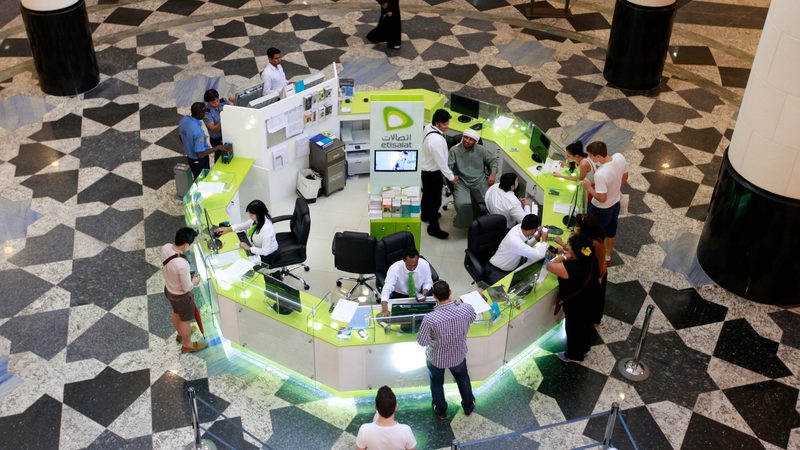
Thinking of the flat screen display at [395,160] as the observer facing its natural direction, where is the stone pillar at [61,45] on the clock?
The stone pillar is roughly at 4 o'clock from the flat screen display.

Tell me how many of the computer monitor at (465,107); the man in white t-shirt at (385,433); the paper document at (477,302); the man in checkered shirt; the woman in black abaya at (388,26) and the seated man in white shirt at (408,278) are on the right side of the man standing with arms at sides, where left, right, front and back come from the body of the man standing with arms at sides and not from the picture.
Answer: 4

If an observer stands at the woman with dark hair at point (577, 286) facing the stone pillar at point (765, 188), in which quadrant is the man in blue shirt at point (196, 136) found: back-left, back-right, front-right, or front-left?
back-left

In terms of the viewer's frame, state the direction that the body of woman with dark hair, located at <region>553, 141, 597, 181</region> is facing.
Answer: to the viewer's left

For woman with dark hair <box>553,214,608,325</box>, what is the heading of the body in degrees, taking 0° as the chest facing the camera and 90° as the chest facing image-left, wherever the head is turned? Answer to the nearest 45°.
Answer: approximately 90°

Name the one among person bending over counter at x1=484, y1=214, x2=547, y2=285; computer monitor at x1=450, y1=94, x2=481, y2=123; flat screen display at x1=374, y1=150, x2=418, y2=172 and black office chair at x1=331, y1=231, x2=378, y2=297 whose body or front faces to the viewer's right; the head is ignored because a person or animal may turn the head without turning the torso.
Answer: the person bending over counter

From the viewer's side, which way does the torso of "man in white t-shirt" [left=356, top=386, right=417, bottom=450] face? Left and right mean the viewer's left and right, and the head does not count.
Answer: facing away from the viewer

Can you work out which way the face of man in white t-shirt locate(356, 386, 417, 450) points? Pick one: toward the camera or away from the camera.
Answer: away from the camera

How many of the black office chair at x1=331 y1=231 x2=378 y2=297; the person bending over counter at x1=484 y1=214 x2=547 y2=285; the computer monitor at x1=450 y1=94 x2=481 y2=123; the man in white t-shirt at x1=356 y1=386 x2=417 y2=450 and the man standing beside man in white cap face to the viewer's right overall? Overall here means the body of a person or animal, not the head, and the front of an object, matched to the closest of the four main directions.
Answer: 2

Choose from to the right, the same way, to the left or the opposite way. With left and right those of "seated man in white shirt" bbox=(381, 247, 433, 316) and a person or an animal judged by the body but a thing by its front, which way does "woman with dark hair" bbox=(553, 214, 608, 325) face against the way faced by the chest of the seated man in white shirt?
to the right

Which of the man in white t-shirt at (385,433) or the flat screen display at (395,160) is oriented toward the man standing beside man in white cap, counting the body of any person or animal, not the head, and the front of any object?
the man in white t-shirt

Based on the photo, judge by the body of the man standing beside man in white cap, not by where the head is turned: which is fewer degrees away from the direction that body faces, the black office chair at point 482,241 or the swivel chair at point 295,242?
the black office chair
